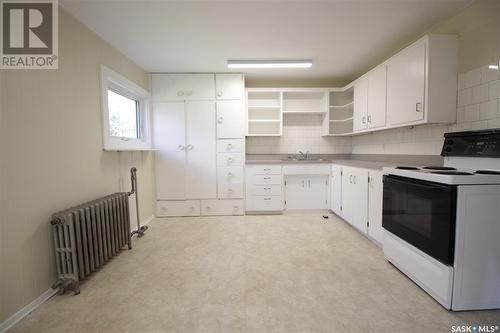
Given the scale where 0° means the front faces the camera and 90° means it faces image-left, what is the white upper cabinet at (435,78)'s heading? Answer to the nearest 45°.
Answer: approximately 90°

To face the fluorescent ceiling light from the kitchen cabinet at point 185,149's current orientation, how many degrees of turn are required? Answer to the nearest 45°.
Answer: approximately 45° to its left

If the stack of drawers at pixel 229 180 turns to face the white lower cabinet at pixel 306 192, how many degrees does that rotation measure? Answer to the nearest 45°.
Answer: approximately 90° to its left

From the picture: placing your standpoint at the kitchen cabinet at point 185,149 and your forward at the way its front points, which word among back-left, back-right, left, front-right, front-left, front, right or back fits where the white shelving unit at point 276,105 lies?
left

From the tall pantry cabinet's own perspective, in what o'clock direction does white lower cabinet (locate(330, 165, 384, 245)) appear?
The white lower cabinet is roughly at 10 o'clock from the tall pantry cabinet.

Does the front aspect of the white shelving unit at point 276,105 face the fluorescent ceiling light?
yes

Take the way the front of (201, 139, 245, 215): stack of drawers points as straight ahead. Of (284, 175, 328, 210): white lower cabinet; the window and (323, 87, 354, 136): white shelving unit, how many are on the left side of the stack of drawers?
2

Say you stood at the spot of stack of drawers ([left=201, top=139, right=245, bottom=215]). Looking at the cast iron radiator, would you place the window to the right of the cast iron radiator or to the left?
right

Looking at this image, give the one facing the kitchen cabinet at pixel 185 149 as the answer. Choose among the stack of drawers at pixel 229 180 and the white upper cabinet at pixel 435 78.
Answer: the white upper cabinet
